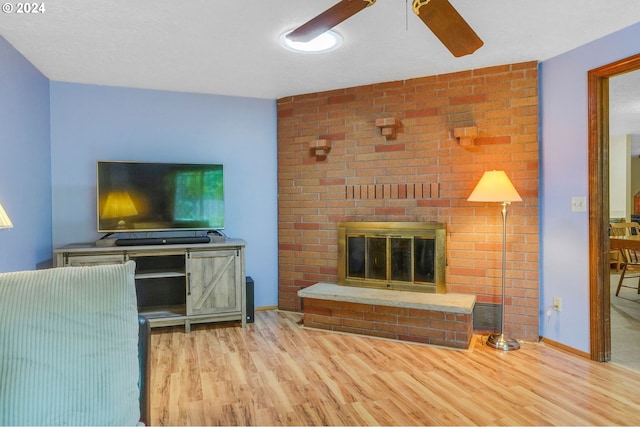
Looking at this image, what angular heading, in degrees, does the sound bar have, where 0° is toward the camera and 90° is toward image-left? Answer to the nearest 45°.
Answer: approximately 0°

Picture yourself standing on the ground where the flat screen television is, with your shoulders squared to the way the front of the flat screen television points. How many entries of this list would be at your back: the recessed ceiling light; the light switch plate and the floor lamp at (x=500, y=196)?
0

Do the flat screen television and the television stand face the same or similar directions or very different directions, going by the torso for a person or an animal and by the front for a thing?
same or similar directions

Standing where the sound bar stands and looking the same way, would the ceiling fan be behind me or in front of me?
in front

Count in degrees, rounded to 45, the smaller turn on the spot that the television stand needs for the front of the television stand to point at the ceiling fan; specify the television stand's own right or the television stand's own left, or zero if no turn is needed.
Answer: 0° — it already faces it

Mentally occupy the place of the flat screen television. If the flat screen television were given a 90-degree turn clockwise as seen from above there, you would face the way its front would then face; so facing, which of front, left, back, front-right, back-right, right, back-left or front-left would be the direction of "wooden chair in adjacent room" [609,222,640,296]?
back

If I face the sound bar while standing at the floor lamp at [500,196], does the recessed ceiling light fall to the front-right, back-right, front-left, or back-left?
front-left

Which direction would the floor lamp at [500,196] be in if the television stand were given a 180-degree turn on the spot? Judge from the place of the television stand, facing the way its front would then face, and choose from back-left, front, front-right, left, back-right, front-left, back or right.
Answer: back-right

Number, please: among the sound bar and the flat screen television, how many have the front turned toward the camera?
2

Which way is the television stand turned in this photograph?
toward the camera

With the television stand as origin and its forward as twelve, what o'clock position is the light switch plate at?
The light switch plate is roughly at 10 o'clock from the television stand.
